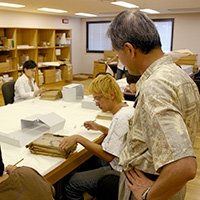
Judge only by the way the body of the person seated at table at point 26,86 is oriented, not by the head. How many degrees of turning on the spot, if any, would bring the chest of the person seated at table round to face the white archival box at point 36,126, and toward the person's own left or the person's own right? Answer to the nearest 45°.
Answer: approximately 45° to the person's own right

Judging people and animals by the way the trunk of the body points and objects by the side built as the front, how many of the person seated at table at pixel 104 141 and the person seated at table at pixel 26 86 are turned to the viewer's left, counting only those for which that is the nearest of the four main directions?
1

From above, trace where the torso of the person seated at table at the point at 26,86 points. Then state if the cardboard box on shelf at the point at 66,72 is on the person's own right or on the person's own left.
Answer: on the person's own left

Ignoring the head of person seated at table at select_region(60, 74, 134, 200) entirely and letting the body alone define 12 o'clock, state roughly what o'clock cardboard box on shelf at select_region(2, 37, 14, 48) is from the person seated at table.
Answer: The cardboard box on shelf is roughly at 2 o'clock from the person seated at table.

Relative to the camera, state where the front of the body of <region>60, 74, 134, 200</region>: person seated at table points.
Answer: to the viewer's left

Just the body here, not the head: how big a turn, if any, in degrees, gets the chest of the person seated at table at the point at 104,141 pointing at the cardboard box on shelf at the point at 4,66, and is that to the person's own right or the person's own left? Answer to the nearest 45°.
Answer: approximately 45° to the person's own right

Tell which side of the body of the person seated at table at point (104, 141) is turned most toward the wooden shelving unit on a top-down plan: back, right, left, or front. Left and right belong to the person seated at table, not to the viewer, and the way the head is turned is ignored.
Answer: right

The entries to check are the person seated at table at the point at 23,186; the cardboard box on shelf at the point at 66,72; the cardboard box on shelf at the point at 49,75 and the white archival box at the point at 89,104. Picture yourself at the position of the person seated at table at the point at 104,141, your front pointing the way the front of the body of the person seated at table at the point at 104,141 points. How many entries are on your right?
3

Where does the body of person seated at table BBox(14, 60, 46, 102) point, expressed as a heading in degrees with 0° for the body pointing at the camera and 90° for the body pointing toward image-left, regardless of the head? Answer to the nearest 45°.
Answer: approximately 315°

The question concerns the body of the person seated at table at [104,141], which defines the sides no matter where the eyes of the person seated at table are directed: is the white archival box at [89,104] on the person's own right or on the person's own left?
on the person's own right

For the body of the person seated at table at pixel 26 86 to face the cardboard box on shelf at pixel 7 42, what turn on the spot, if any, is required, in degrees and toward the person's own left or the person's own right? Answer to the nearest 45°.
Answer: approximately 135° to the person's own left
